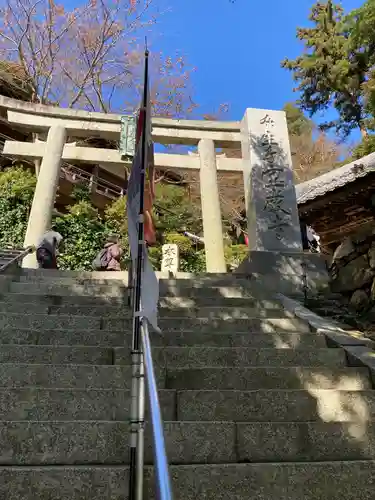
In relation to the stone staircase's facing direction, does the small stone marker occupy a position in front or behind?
behind

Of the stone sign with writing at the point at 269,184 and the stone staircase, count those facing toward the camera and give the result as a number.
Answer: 2

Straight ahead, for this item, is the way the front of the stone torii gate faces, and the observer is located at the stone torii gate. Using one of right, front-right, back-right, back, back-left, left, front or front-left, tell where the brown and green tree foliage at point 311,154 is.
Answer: back-left

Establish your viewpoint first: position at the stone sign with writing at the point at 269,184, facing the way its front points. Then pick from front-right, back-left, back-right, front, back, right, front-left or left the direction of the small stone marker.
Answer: back-right

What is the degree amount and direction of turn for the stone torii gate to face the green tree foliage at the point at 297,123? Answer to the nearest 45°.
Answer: approximately 135° to its left

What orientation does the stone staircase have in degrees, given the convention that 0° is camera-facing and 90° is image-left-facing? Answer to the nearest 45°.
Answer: approximately 0°

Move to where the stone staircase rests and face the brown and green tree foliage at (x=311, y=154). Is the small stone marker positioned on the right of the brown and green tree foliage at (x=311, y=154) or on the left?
left
